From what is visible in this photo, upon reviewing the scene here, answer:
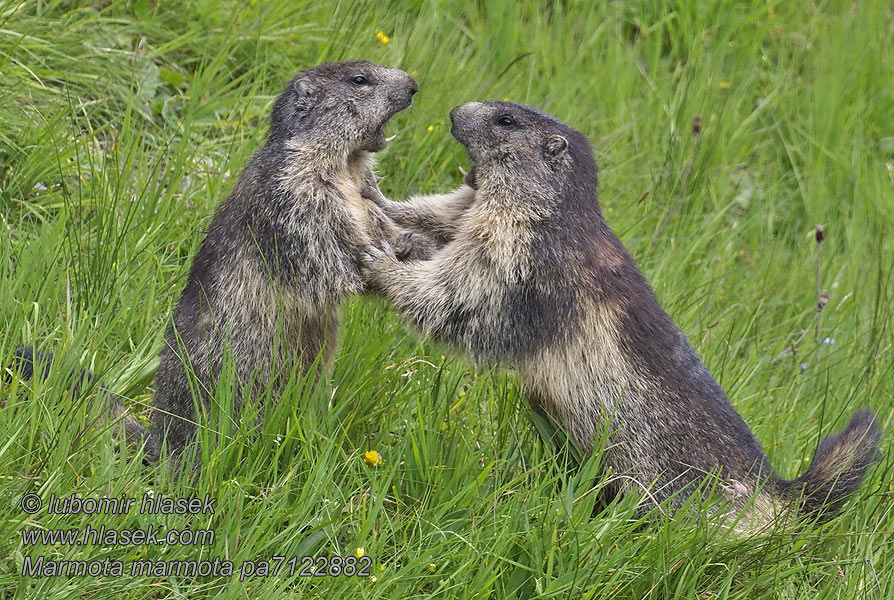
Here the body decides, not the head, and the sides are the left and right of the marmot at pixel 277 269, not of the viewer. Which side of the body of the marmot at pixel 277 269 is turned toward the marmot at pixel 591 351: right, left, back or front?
front

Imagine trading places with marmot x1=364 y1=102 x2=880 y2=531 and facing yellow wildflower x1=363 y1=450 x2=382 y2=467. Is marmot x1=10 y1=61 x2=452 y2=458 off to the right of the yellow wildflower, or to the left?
right

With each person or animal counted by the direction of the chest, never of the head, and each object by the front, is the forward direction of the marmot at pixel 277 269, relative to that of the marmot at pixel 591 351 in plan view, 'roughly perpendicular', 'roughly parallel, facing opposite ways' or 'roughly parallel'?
roughly parallel, facing opposite ways

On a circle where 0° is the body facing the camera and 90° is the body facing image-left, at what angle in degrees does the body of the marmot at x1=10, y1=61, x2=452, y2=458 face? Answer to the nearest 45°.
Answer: approximately 270°

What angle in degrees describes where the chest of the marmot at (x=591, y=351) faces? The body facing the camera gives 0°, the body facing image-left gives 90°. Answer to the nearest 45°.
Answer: approximately 90°

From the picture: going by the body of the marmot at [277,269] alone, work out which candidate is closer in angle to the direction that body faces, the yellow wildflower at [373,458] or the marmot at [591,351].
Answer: the marmot

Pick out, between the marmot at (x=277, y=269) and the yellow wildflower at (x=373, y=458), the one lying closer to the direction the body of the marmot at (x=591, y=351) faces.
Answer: the marmot

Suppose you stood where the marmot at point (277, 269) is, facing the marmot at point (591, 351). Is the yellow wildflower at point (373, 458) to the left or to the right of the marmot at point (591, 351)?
right

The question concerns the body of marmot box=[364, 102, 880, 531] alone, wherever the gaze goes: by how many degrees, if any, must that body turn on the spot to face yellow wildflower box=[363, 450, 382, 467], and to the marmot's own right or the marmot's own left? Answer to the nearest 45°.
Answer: approximately 45° to the marmot's own left

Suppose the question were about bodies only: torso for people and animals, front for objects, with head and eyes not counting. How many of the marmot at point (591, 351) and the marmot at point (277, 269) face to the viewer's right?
1
